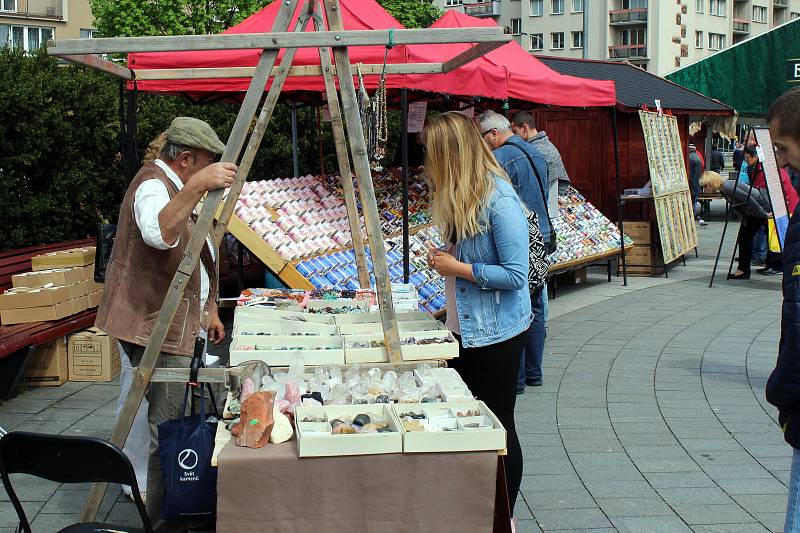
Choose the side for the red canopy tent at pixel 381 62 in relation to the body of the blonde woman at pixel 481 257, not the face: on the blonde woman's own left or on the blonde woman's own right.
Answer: on the blonde woman's own right

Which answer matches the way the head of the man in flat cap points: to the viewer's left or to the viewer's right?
to the viewer's right

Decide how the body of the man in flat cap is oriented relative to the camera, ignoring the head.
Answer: to the viewer's right

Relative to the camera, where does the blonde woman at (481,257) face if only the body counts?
to the viewer's left

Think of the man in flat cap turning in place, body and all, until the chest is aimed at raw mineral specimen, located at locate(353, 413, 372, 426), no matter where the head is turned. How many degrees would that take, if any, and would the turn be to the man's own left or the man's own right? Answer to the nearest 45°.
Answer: approximately 45° to the man's own right
